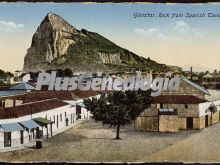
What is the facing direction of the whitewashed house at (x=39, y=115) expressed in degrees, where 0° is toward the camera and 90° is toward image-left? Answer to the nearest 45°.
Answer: approximately 315°

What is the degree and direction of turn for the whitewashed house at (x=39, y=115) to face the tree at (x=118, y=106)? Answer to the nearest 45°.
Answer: approximately 45° to its left
